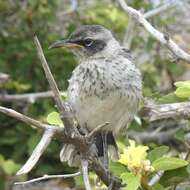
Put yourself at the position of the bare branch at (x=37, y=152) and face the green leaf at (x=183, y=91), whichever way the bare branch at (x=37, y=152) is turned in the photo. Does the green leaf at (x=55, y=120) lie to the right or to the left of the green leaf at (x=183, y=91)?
left

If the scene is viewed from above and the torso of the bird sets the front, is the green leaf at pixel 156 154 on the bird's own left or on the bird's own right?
on the bird's own left

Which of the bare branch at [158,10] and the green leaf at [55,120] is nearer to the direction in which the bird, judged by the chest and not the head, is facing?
the green leaf

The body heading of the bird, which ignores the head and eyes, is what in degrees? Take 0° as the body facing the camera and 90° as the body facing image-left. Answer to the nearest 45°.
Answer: approximately 45°

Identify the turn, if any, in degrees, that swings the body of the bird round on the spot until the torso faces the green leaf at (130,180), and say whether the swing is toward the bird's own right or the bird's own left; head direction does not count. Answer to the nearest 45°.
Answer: approximately 45° to the bird's own left

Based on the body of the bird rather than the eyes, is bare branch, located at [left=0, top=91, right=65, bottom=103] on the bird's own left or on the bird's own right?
on the bird's own right

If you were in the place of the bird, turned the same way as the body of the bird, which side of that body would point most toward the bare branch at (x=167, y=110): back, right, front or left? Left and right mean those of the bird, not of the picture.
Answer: left
